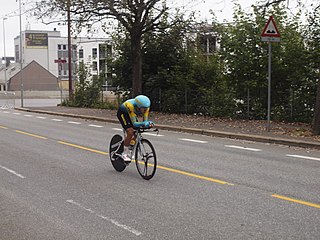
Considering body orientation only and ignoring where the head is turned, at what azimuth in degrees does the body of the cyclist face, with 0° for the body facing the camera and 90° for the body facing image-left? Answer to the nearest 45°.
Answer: approximately 315°

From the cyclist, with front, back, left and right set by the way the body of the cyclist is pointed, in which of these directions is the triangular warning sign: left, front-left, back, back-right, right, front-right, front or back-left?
left

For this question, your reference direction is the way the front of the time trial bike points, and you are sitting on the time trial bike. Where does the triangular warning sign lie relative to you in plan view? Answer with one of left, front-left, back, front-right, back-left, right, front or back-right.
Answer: left

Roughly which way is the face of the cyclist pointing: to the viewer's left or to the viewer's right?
to the viewer's right

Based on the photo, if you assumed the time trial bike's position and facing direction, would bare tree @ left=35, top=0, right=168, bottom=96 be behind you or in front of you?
behind

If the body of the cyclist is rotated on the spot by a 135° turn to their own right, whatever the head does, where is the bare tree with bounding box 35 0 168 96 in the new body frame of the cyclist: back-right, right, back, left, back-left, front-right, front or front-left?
right

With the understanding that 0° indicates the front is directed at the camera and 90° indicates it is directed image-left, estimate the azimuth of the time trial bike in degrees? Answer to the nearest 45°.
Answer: approximately 315°
